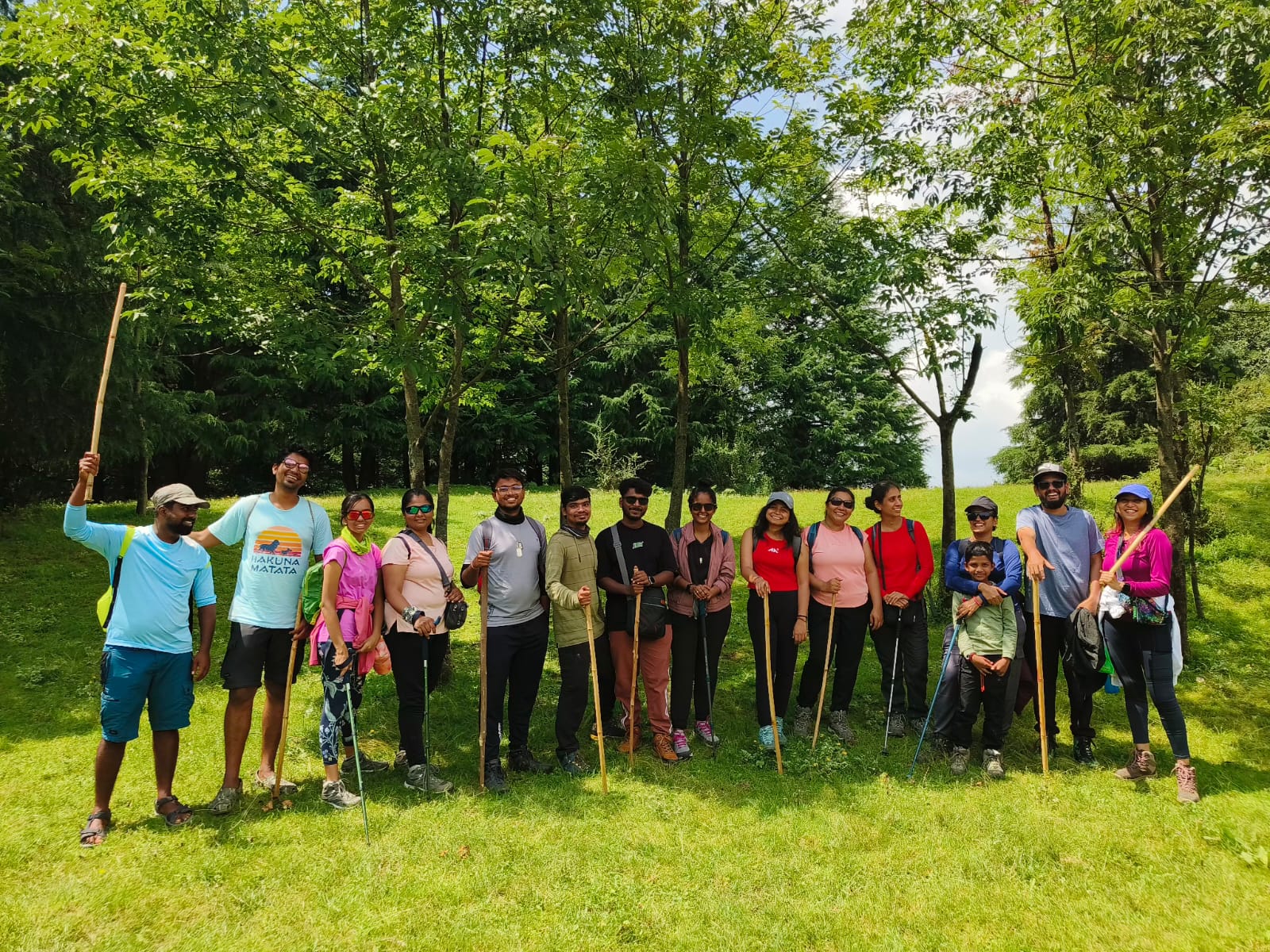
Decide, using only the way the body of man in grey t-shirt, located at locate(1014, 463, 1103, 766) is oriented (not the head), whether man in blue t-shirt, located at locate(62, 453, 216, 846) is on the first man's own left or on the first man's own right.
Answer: on the first man's own right

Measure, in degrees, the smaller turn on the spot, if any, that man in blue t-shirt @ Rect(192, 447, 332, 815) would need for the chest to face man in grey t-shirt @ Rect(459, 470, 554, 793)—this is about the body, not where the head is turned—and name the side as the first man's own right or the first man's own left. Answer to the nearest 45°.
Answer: approximately 90° to the first man's own left

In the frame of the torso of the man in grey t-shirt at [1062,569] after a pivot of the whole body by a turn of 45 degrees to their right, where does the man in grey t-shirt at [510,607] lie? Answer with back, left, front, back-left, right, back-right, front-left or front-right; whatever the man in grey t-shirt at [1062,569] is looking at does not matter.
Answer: front

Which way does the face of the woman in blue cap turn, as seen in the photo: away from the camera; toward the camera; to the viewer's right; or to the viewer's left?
toward the camera

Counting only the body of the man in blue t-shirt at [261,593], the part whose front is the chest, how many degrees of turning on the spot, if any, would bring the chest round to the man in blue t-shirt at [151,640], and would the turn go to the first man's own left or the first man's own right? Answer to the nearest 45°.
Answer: approximately 90° to the first man's own right

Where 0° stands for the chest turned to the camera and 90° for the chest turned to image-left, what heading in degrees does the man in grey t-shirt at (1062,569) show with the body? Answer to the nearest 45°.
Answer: approximately 0°

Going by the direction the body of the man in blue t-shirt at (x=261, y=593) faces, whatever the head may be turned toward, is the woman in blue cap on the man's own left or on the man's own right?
on the man's own left

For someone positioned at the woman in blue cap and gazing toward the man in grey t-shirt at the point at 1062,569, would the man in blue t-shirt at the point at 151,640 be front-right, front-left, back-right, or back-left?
front-left

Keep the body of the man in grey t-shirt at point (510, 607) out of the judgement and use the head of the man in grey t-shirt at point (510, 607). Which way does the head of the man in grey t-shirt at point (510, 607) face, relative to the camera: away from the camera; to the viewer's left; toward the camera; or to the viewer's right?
toward the camera

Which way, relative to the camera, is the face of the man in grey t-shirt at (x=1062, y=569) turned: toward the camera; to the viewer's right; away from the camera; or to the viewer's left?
toward the camera

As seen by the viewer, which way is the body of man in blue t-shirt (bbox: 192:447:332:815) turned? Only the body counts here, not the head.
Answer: toward the camera
